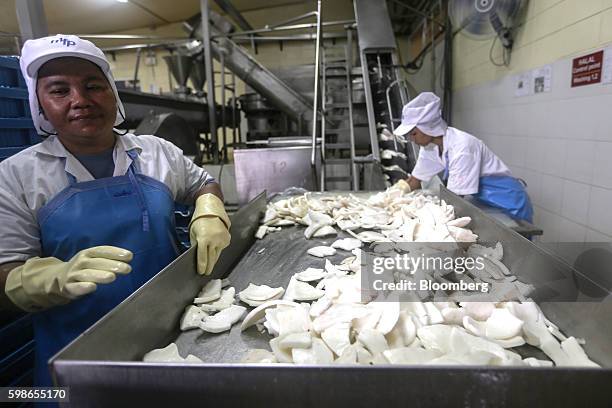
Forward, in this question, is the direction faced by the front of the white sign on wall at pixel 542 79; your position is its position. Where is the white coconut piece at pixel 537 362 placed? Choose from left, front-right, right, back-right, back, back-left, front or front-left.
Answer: front-left

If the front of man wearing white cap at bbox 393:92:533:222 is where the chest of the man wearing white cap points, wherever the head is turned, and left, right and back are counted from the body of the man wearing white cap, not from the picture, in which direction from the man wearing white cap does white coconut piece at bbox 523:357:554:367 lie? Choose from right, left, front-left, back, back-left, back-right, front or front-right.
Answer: left

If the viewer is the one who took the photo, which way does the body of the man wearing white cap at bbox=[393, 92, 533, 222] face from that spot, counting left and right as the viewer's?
facing to the left of the viewer

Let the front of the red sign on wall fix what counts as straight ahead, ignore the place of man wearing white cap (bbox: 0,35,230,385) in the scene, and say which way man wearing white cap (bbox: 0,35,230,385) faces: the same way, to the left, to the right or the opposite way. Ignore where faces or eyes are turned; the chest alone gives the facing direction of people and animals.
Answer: to the left

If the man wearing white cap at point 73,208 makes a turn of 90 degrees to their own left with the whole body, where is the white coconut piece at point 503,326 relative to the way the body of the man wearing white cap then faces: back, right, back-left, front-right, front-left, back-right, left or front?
front-right

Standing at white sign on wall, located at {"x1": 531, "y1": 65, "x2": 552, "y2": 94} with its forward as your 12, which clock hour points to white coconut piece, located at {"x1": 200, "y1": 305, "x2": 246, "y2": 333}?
The white coconut piece is roughly at 11 o'clock from the white sign on wall.

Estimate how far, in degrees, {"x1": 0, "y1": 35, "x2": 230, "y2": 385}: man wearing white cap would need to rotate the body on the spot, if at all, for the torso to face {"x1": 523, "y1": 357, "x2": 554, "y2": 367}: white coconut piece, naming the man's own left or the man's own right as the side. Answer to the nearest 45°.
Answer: approximately 45° to the man's own left

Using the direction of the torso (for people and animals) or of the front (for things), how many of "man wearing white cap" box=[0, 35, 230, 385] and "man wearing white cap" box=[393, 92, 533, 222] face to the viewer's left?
1

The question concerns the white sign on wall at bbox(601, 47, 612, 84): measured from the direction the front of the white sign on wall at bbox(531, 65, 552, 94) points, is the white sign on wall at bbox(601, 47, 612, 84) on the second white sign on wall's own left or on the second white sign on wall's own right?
on the second white sign on wall's own left

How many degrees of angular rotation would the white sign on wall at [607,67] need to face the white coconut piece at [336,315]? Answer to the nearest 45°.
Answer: approximately 45° to its left
